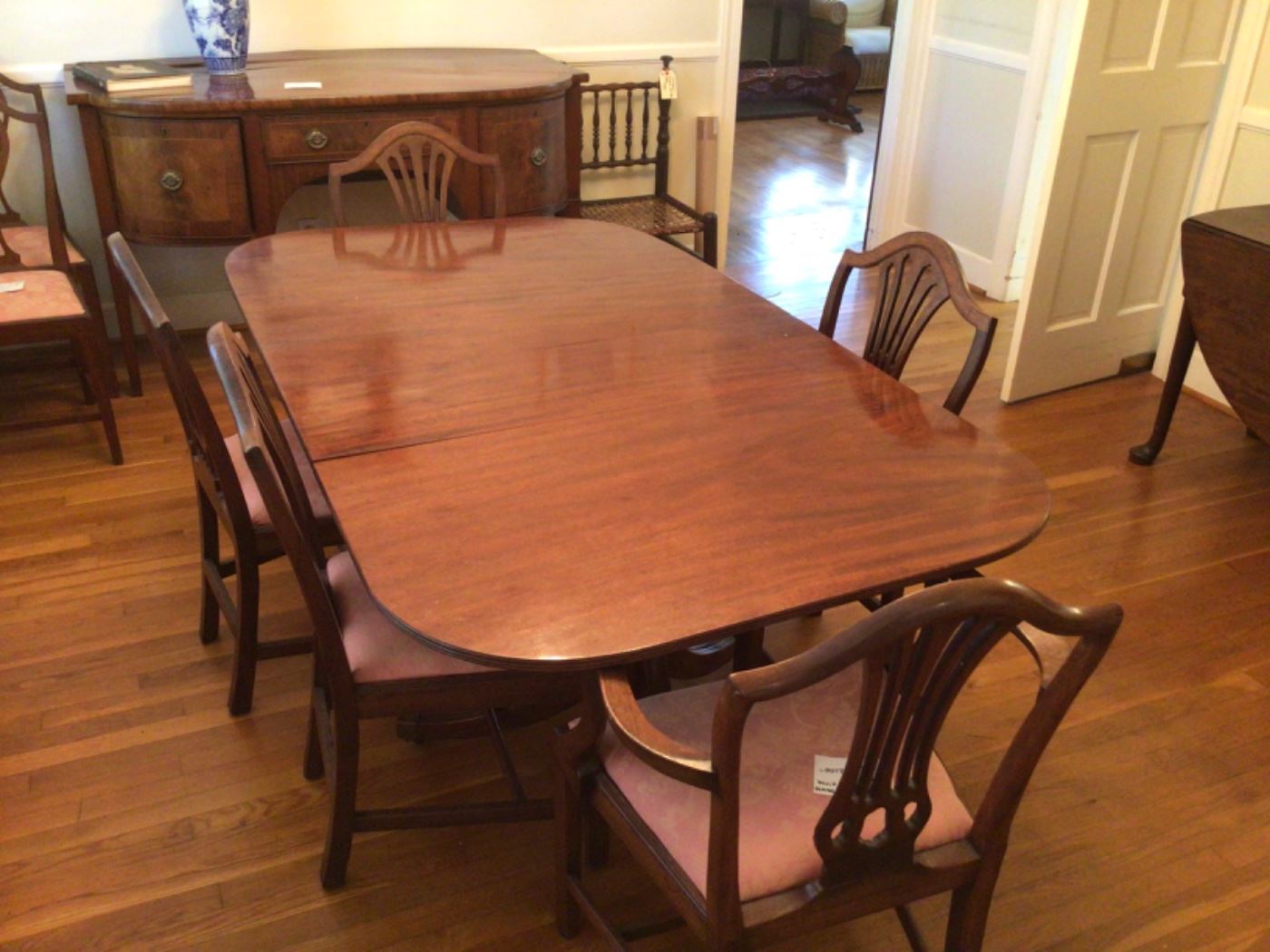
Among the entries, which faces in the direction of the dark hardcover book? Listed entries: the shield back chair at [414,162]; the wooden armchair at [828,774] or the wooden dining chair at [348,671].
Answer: the wooden armchair at [828,774]

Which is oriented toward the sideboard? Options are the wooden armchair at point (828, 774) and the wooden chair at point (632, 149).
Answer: the wooden armchair at point (828, 774)

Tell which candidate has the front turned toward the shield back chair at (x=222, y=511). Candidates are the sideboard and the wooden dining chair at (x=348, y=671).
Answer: the sideboard

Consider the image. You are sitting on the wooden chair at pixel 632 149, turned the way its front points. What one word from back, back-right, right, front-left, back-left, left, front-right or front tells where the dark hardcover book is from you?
right

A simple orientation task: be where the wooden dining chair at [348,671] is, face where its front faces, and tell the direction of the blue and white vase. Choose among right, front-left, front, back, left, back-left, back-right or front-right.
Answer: left

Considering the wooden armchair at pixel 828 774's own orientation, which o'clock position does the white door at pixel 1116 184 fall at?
The white door is roughly at 2 o'clock from the wooden armchair.

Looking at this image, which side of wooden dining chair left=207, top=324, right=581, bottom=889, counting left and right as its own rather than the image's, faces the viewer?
right

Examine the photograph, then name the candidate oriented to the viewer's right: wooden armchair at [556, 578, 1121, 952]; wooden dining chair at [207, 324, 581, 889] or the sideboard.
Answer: wooden dining chair at [207, 324, 581, 889]

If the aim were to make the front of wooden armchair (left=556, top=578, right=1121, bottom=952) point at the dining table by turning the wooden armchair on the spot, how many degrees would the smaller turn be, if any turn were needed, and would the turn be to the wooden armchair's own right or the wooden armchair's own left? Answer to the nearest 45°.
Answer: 0° — it already faces it

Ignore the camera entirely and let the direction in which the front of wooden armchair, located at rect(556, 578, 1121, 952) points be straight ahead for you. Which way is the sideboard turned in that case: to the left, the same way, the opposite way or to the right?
the opposite way

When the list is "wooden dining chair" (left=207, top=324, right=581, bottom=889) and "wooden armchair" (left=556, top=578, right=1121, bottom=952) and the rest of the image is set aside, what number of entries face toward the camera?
0

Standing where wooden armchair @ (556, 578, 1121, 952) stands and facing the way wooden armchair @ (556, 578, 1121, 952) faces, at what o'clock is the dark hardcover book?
The dark hardcover book is roughly at 12 o'clock from the wooden armchair.

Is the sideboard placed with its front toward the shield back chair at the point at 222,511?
yes

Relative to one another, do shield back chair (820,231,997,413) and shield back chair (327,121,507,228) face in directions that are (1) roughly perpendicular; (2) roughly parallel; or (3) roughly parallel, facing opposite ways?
roughly perpendicular

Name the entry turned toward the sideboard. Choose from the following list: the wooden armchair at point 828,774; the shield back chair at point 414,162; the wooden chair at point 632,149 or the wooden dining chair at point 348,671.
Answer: the wooden armchair at point 828,774
